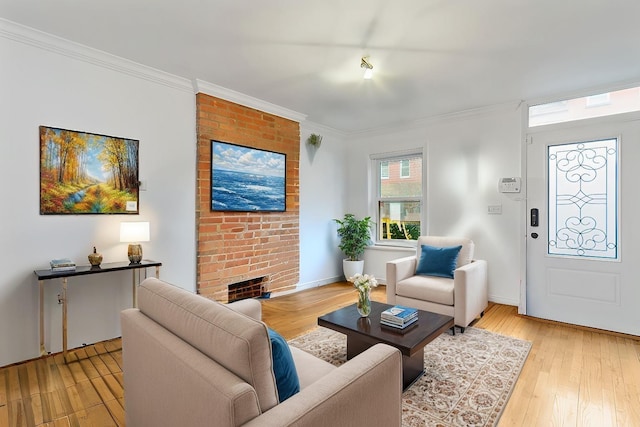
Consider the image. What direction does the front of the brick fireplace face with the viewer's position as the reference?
facing the viewer and to the right of the viewer

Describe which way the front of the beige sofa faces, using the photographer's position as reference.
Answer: facing away from the viewer and to the right of the viewer

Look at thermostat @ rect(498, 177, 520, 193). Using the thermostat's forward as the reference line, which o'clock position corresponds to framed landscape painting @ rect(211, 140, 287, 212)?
The framed landscape painting is roughly at 2 o'clock from the thermostat.

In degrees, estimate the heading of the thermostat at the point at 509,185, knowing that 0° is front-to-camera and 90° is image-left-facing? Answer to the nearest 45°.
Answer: approximately 0°

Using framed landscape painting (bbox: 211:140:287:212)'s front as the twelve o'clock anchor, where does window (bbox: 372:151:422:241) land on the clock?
The window is roughly at 10 o'clock from the framed landscape painting.

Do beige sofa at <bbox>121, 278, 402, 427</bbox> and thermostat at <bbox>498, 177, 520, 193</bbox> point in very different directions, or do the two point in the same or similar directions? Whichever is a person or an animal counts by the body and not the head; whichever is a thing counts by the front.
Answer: very different directions

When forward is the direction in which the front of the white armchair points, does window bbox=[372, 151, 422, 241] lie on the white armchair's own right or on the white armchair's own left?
on the white armchair's own right

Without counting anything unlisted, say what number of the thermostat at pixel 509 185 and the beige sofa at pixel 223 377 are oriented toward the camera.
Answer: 1

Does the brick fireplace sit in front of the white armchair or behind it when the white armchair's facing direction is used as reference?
in front
